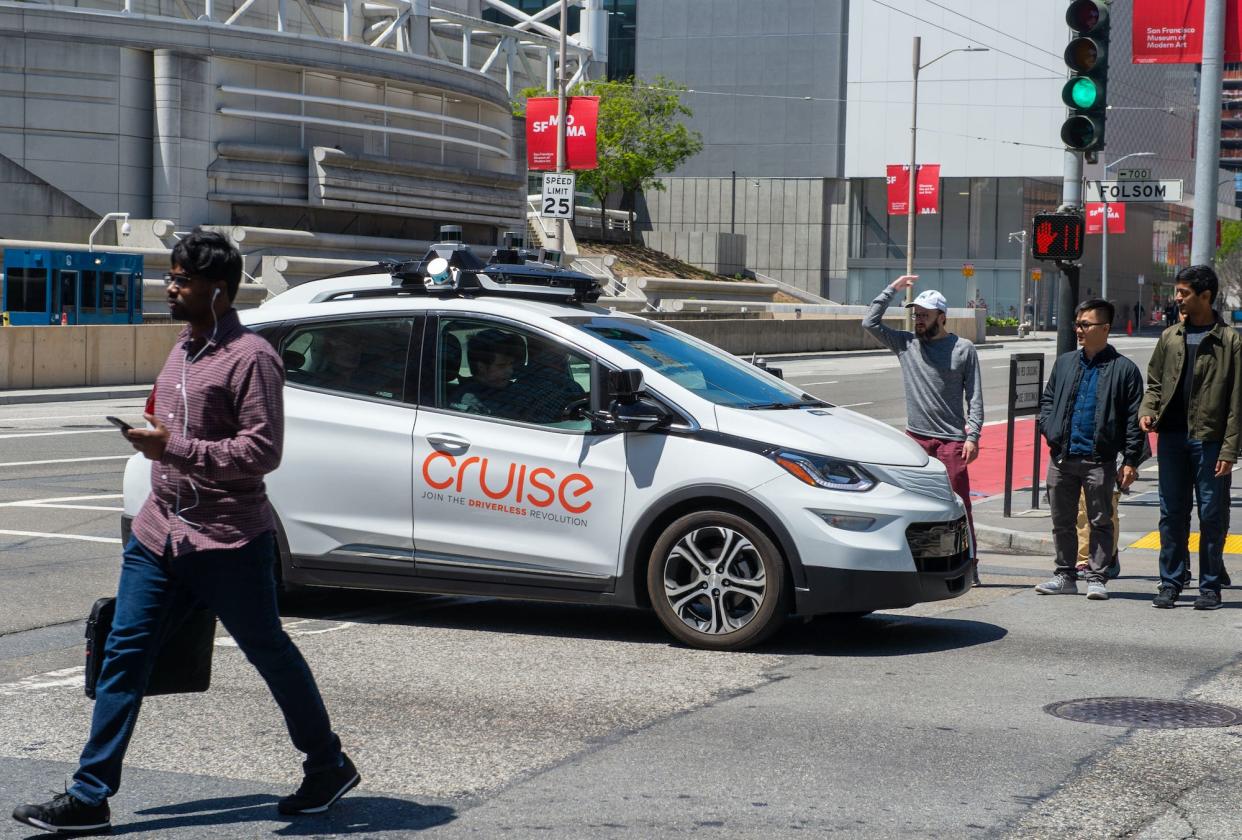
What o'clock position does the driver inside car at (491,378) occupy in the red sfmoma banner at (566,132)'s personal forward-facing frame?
The driver inside car is roughly at 12 o'clock from the red sfmoma banner.

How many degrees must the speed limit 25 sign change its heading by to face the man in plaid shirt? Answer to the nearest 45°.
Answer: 0° — it already faces them

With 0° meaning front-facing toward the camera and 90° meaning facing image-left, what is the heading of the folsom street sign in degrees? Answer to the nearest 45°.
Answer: approximately 0°
